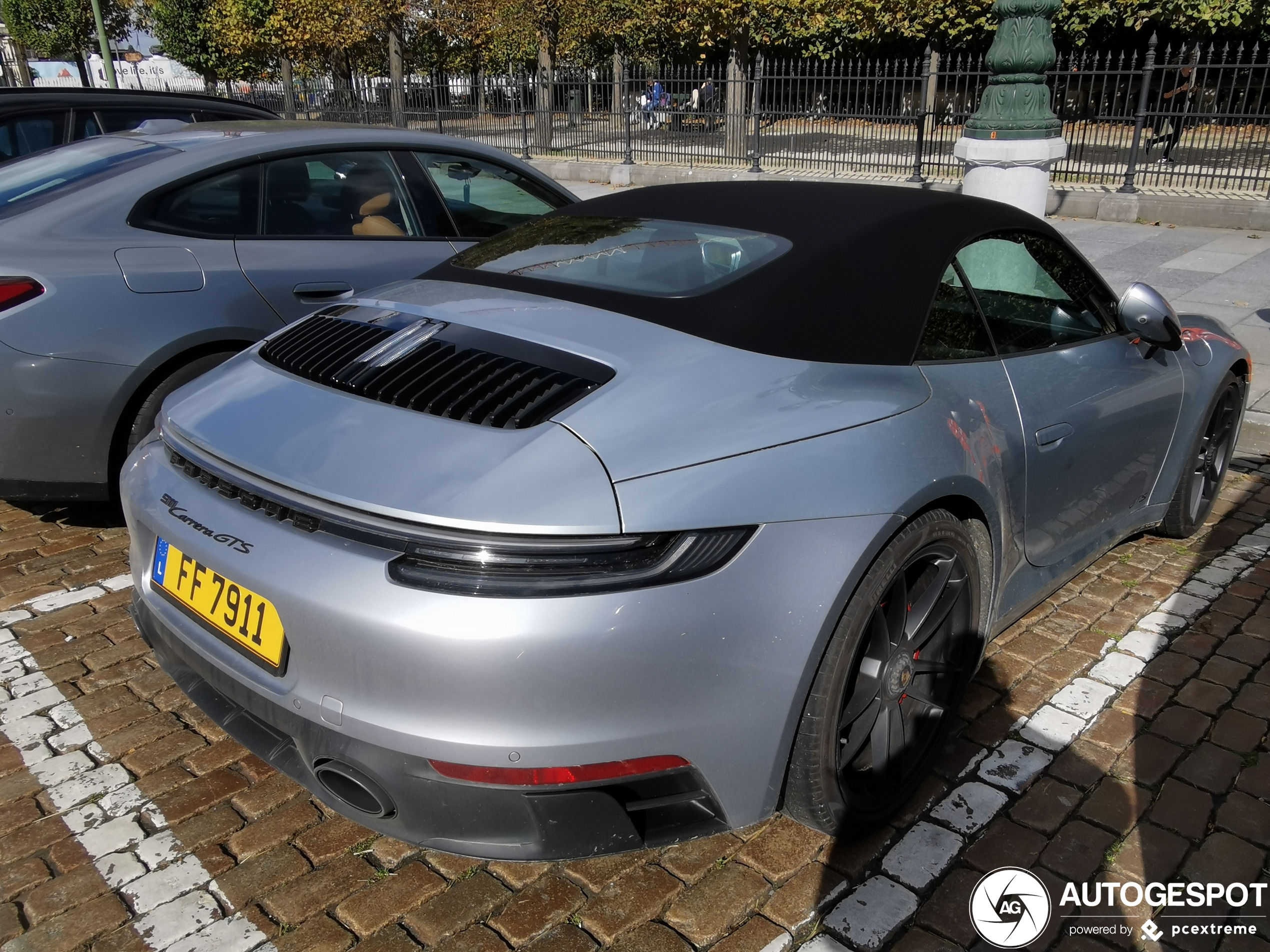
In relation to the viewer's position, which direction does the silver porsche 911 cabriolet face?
facing away from the viewer and to the right of the viewer

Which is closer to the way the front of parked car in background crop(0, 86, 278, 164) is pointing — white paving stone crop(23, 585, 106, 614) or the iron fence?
the iron fence

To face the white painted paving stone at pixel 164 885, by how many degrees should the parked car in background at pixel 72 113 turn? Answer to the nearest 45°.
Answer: approximately 90° to its right

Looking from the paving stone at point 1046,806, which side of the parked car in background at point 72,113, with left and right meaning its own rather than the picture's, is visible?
right

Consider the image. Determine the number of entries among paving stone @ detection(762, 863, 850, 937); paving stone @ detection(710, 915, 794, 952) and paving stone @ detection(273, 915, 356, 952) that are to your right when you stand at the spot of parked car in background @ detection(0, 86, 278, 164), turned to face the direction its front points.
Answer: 3

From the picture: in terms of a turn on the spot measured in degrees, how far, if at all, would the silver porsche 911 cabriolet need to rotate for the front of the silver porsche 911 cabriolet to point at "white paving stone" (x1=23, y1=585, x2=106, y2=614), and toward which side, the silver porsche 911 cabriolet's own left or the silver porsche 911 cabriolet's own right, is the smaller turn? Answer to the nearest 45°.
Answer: approximately 90° to the silver porsche 911 cabriolet's own left

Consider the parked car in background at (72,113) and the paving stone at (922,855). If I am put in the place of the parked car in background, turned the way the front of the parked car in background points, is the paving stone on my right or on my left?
on my right
